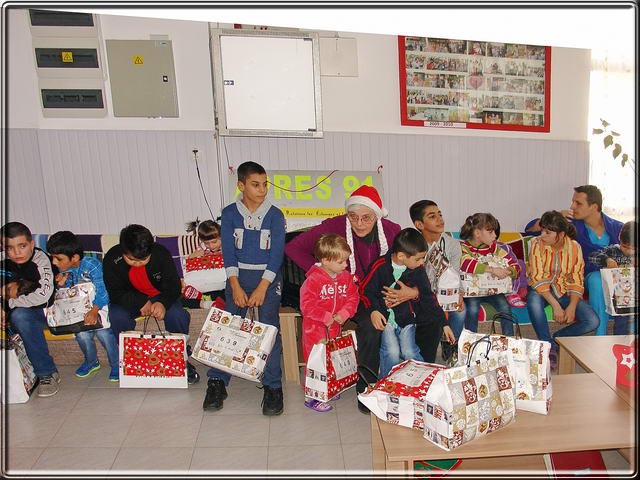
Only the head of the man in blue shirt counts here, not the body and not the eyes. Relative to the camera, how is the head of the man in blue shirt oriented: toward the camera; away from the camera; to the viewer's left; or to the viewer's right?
to the viewer's left

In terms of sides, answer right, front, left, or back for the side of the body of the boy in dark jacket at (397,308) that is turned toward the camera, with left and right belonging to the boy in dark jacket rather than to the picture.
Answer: front

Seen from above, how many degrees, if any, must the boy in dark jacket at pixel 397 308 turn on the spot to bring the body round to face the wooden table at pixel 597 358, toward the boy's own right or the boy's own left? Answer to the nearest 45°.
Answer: approximately 90° to the boy's own left

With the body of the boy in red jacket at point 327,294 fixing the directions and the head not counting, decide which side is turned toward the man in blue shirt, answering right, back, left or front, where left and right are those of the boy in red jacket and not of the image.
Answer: left

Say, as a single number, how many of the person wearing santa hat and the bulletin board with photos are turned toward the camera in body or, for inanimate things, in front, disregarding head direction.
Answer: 2

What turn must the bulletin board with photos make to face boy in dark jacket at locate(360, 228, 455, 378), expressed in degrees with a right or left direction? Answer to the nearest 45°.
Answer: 0° — it already faces them

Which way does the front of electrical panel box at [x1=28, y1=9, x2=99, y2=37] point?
toward the camera

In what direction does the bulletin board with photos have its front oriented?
toward the camera

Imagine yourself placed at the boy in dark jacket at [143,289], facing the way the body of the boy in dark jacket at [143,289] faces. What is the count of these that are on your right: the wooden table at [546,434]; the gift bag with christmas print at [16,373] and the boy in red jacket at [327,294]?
1

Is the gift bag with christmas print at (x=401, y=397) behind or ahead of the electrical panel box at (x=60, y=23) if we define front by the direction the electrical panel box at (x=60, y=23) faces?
ahead

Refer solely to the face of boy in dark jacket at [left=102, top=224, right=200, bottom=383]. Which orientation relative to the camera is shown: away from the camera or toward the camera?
toward the camera

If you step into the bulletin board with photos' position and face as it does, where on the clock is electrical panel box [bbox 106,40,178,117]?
The electrical panel box is roughly at 2 o'clock from the bulletin board with photos.
